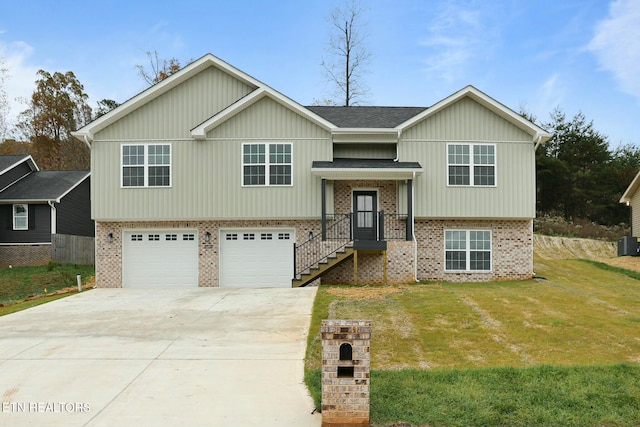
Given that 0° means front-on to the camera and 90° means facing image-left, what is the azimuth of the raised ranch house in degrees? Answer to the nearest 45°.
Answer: approximately 0°

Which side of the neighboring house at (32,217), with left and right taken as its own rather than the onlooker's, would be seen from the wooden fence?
left

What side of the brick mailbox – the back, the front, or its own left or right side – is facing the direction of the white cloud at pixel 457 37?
back

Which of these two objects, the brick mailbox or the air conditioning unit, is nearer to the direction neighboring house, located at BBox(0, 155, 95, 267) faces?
the brick mailbox

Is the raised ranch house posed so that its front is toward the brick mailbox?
yes

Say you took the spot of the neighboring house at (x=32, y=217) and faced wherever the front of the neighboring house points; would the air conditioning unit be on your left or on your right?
on your left

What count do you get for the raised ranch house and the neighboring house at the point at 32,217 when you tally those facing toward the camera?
2

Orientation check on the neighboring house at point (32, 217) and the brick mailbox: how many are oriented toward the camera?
2

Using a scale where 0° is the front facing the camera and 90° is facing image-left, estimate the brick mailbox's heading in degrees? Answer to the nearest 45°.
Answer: approximately 0°

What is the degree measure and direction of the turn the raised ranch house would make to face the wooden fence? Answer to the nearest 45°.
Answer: approximately 135° to its right
